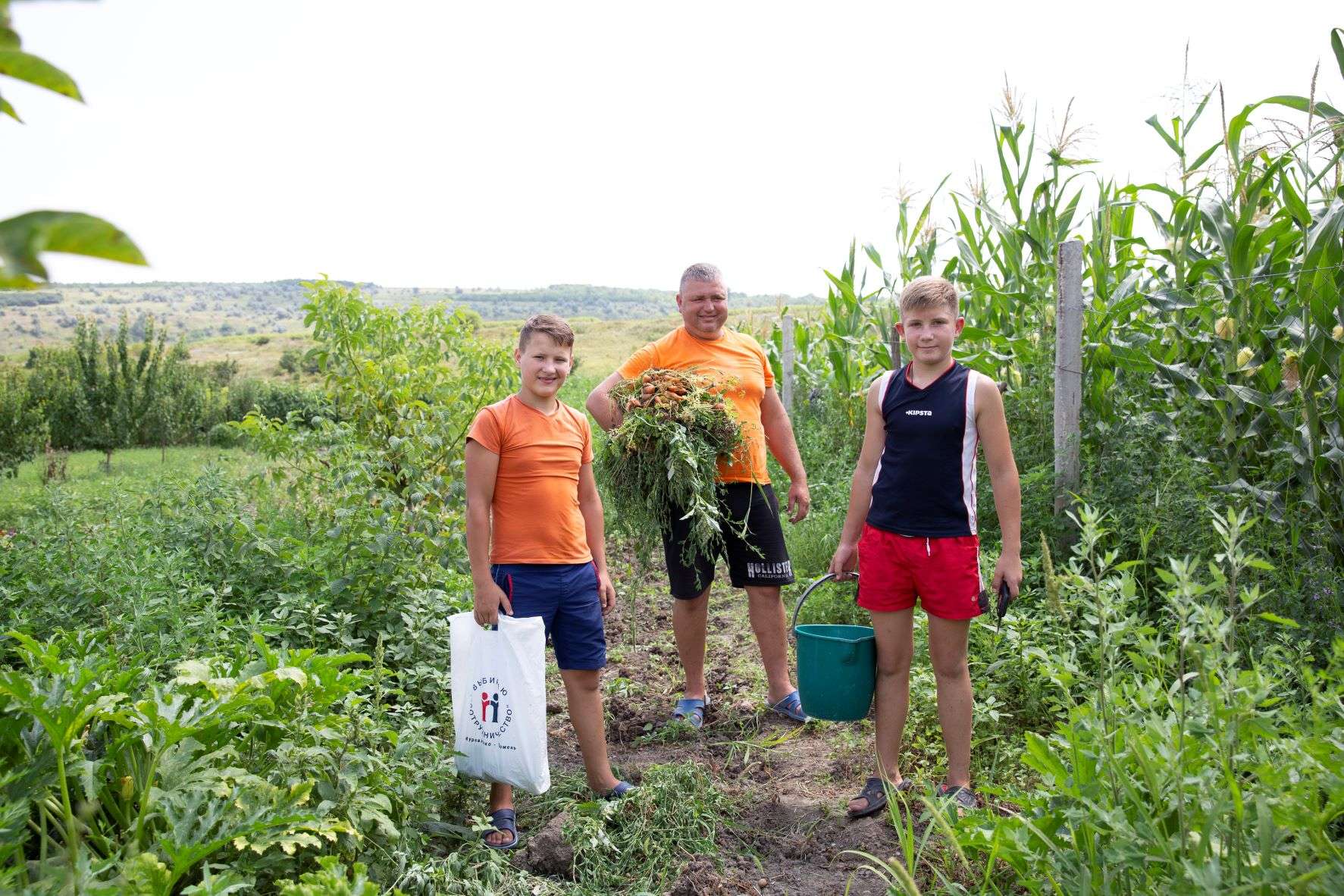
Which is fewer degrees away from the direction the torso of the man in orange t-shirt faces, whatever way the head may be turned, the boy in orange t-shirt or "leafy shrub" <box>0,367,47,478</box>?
the boy in orange t-shirt

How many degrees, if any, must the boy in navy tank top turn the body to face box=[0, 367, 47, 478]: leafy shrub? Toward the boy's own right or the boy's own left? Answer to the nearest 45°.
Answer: approximately 135° to the boy's own right

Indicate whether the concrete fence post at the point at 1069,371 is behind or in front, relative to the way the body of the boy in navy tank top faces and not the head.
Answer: behind

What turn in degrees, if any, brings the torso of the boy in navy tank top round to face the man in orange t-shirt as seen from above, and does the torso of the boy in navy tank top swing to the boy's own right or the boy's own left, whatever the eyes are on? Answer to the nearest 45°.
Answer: approximately 135° to the boy's own right

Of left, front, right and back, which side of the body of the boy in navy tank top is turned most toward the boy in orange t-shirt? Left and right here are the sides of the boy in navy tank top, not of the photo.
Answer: right

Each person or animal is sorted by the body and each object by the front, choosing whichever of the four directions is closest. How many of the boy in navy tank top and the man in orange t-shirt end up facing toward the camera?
2

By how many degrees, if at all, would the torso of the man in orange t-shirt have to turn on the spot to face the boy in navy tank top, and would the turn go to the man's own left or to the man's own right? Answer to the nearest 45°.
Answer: approximately 45° to the man's own left
